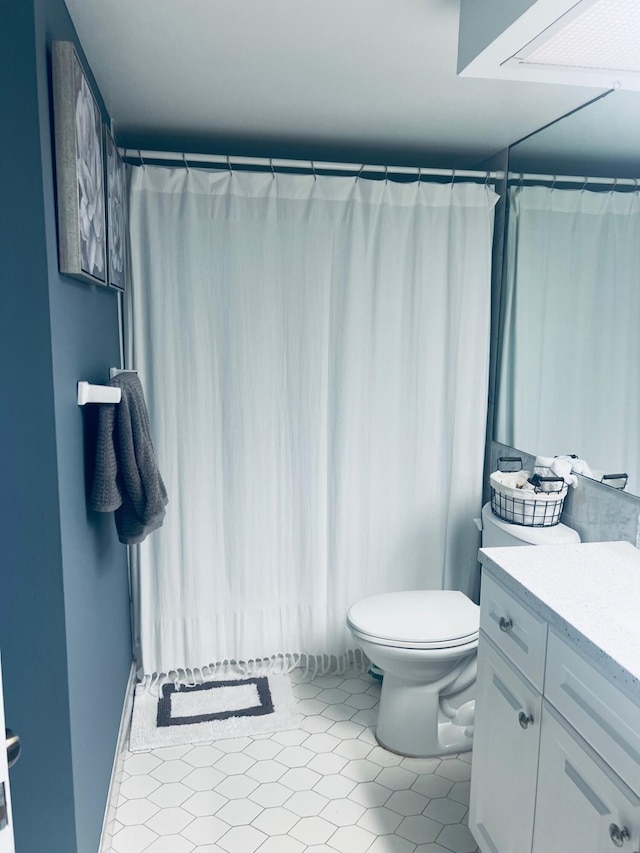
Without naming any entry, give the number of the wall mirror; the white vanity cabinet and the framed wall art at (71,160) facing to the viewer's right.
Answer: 1

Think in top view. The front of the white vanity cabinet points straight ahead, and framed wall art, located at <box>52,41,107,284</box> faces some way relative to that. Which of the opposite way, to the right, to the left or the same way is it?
the opposite way

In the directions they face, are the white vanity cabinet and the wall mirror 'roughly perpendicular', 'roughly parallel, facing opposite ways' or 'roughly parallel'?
roughly parallel

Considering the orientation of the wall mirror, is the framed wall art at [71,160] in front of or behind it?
in front

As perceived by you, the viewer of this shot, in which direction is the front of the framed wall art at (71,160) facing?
facing to the right of the viewer

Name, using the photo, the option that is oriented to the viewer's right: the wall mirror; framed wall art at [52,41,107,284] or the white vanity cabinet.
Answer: the framed wall art

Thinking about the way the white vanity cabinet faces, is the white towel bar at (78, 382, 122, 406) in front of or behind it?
in front

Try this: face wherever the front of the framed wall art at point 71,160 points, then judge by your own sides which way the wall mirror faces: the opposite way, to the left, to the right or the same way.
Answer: the opposite way

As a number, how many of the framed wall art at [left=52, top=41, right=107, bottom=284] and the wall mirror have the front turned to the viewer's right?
1

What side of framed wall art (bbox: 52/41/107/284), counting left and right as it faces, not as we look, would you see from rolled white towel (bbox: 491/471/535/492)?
front

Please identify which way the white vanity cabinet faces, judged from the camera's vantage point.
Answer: facing the viewer and to the left of the viewer

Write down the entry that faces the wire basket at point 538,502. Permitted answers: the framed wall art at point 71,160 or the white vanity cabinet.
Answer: the framed wall art
